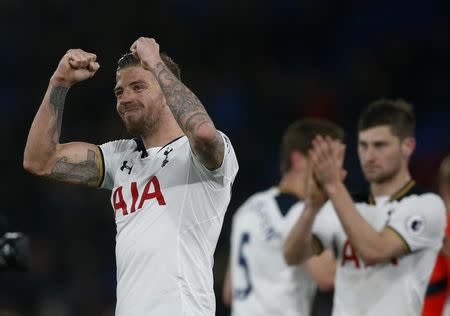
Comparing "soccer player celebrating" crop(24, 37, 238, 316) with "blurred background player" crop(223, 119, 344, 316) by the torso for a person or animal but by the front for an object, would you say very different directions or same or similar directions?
very different directions

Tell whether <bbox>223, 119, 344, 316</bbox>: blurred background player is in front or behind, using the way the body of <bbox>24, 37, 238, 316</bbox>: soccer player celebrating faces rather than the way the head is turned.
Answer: behind

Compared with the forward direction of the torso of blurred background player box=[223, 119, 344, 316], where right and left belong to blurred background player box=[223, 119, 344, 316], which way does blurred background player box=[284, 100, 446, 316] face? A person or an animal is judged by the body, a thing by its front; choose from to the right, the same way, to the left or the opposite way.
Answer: the opposite way

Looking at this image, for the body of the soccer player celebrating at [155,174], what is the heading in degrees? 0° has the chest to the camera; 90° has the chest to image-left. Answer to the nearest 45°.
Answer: approximately 45°

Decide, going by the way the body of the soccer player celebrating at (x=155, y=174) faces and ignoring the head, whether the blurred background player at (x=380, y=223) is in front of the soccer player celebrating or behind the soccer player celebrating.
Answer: behind
